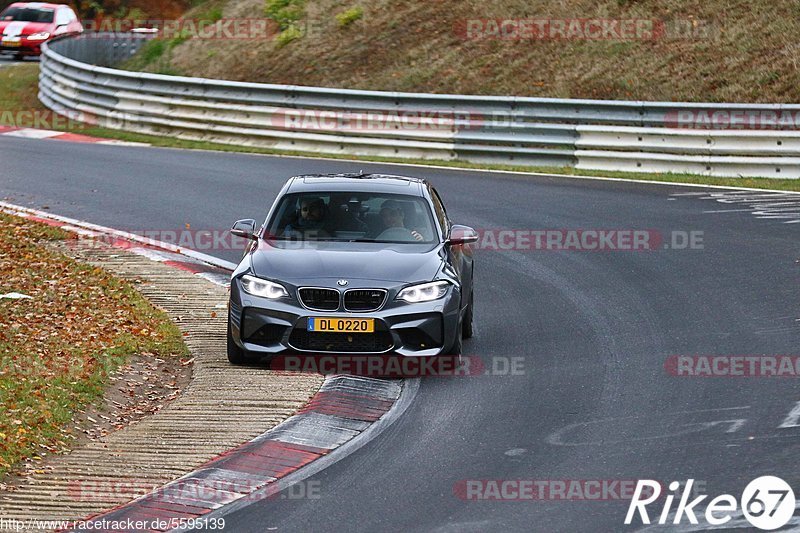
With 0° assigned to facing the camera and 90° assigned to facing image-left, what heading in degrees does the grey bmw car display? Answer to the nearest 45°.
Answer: approximately 0°

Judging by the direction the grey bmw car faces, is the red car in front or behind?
behind

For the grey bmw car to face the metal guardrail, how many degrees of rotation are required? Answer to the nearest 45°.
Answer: approximately 180°
